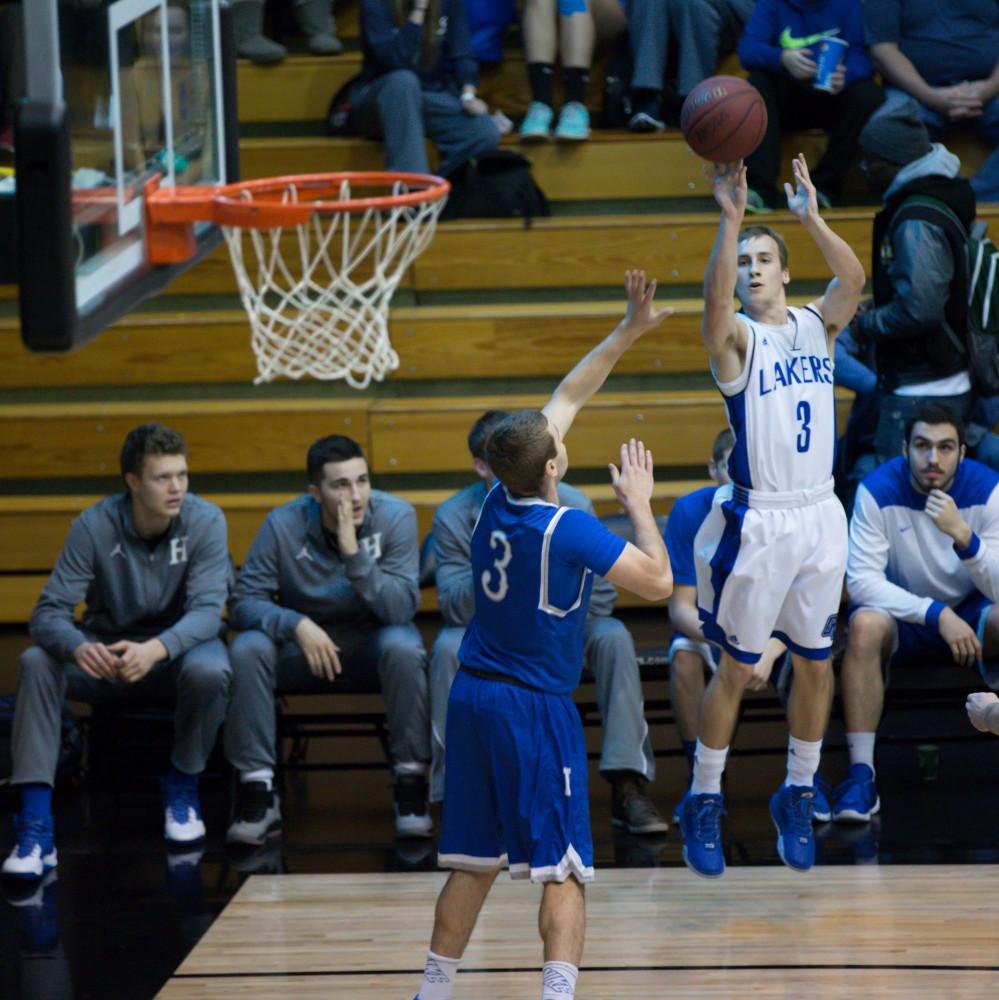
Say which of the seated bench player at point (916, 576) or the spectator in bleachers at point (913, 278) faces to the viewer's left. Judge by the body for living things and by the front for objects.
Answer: the spectator in bleachers

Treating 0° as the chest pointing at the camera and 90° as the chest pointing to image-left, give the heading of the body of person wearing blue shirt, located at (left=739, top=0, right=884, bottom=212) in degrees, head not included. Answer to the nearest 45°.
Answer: approximately 0°

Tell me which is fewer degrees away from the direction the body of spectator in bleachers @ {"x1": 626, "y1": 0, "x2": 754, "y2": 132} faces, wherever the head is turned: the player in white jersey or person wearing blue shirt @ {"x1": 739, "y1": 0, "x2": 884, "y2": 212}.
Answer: the player in white jersey

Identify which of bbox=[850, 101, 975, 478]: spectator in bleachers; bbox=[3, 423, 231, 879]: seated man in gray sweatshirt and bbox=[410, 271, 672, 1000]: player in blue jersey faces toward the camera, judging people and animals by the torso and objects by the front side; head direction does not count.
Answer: the seated man in gray sweatshirt

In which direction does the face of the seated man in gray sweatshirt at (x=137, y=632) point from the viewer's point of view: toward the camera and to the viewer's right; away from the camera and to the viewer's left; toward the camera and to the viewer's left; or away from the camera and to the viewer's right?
toward the camera and to the viewer's right

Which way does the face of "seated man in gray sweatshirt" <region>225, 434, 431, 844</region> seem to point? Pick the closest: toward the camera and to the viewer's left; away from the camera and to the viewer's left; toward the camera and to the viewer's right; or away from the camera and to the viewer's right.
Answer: toward the camera and to the viewer's right

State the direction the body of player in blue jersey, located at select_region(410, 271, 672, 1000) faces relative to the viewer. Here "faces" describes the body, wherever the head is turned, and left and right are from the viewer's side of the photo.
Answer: facing away from the viewer and to the right of the viewer

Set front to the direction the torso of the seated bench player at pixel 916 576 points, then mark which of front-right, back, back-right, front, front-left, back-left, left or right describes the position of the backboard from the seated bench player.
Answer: front-right

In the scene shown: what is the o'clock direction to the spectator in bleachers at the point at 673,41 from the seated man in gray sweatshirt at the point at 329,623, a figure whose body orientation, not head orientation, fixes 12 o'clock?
The spectator in bleachers is roughly at 7 o'clock from the seated man in gray sweatshirt.

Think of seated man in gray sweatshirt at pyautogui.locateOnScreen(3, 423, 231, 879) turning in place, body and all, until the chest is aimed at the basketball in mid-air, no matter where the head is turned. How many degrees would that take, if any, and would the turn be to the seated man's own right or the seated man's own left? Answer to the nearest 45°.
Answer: approximately 45° to the seated man's own left

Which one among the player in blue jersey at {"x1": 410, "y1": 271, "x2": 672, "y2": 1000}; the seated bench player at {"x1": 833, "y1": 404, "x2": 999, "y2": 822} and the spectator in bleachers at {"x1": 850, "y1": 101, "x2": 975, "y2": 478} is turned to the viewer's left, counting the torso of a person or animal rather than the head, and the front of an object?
the spectator in bleachers

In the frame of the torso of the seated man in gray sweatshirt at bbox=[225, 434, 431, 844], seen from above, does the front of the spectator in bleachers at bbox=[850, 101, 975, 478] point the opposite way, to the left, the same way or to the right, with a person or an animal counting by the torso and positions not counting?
to the right

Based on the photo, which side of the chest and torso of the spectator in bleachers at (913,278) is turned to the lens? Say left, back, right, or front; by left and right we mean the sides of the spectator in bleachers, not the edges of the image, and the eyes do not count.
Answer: left
